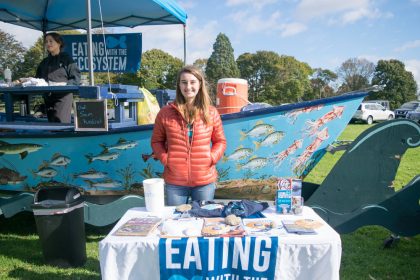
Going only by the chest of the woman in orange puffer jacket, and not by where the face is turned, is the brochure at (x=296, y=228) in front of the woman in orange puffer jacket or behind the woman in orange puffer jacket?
in front

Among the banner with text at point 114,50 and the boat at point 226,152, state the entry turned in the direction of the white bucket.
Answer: the banner with text

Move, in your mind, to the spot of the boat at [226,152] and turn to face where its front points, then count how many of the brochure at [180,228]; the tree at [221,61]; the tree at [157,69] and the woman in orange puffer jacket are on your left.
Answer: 2

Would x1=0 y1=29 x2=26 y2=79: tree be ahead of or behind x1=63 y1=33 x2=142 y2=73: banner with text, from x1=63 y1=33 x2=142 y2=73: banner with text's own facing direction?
behind

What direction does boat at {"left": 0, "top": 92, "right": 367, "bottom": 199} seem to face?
to the viewer's right

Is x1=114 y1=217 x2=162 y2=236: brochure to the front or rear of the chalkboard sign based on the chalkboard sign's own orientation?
to the front

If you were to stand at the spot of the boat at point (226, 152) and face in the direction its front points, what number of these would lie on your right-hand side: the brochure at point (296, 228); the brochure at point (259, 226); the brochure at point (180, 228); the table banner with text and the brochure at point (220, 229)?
5

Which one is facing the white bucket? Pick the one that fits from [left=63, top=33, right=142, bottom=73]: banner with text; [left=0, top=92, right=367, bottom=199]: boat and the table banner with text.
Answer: the banner with text

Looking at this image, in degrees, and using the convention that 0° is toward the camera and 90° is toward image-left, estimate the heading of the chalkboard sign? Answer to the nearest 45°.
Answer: approximately 0°

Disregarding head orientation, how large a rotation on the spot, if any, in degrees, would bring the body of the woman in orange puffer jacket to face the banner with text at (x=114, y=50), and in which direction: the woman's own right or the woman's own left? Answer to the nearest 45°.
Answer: approximately 180°
